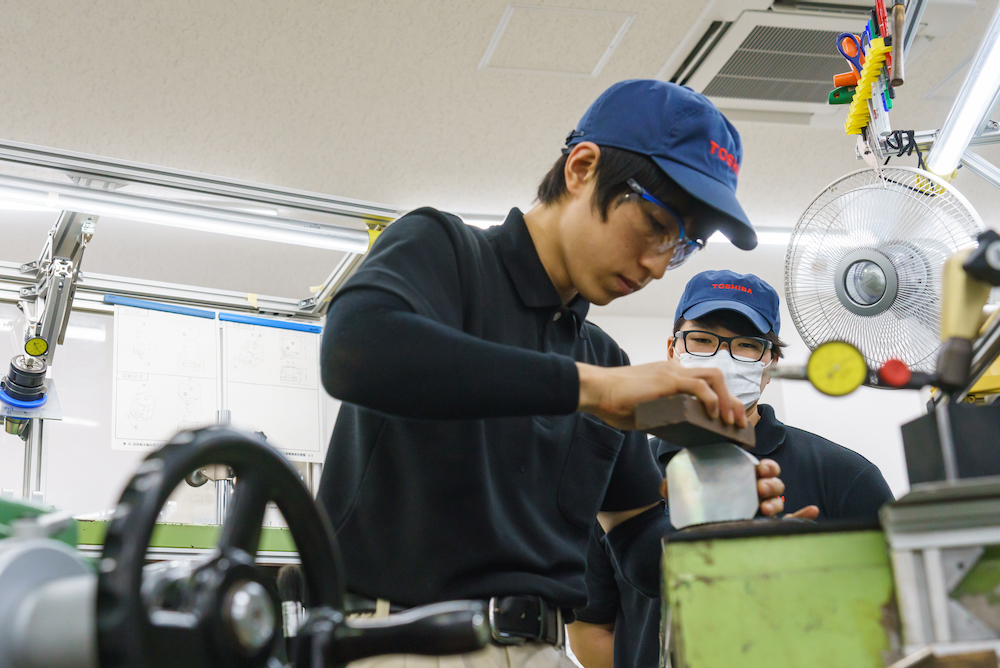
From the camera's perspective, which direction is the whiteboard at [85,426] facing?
toward the camera

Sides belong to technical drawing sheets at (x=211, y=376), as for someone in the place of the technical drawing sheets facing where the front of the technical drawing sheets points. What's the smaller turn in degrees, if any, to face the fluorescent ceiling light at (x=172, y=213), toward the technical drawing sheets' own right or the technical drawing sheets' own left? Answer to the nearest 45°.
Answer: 0° — it already faces it

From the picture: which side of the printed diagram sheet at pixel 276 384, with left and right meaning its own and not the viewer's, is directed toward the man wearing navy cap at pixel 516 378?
front

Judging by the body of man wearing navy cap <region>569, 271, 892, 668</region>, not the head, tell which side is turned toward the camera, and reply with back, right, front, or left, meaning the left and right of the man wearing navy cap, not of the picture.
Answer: front

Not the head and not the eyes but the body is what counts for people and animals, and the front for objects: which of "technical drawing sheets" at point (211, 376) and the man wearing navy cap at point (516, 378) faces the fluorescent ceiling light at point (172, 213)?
the technical drawing sheets

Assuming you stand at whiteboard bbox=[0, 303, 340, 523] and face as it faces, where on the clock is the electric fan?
The electric fan is roughly at 11 o'clock from the whiteboard.

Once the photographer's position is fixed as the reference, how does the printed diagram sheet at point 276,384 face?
facing the viewer

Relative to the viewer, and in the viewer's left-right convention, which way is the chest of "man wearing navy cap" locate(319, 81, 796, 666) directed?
facing the viewer and to the right of the viewer

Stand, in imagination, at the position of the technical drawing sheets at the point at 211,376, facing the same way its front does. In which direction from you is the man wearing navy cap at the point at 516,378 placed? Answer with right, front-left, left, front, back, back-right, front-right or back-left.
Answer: front

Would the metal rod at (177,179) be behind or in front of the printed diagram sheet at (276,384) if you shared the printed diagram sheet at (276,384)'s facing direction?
in front
